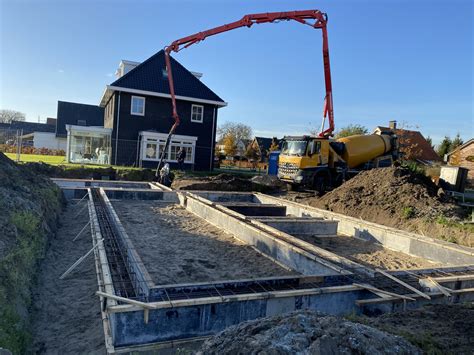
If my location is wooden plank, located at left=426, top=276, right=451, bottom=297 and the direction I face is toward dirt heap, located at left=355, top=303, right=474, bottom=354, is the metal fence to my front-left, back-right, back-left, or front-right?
back-right

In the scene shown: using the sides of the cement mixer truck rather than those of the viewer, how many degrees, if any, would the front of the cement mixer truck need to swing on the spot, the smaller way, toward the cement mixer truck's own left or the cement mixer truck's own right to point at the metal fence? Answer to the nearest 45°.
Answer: approximately 90° to the cement mixer truck's own right

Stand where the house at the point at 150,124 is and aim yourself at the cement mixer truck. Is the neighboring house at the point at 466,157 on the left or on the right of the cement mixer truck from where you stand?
left

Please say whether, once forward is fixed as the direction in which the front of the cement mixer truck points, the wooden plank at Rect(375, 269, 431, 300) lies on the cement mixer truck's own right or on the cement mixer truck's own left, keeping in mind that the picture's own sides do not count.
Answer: on the cement mixer truck's own left

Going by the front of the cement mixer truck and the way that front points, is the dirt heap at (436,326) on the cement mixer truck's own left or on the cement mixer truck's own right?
on the cement mixer truck's own left

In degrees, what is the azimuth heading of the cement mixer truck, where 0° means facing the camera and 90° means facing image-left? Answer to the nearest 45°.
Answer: approximately 45°

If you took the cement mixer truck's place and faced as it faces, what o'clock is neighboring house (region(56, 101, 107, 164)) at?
The neighboring house is roughly at 2 o'clock from the cement mixer truck.

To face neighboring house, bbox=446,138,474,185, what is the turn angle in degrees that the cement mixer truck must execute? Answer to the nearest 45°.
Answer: approximately 180°

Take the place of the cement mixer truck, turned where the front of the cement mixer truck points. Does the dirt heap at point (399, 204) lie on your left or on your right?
on your left
